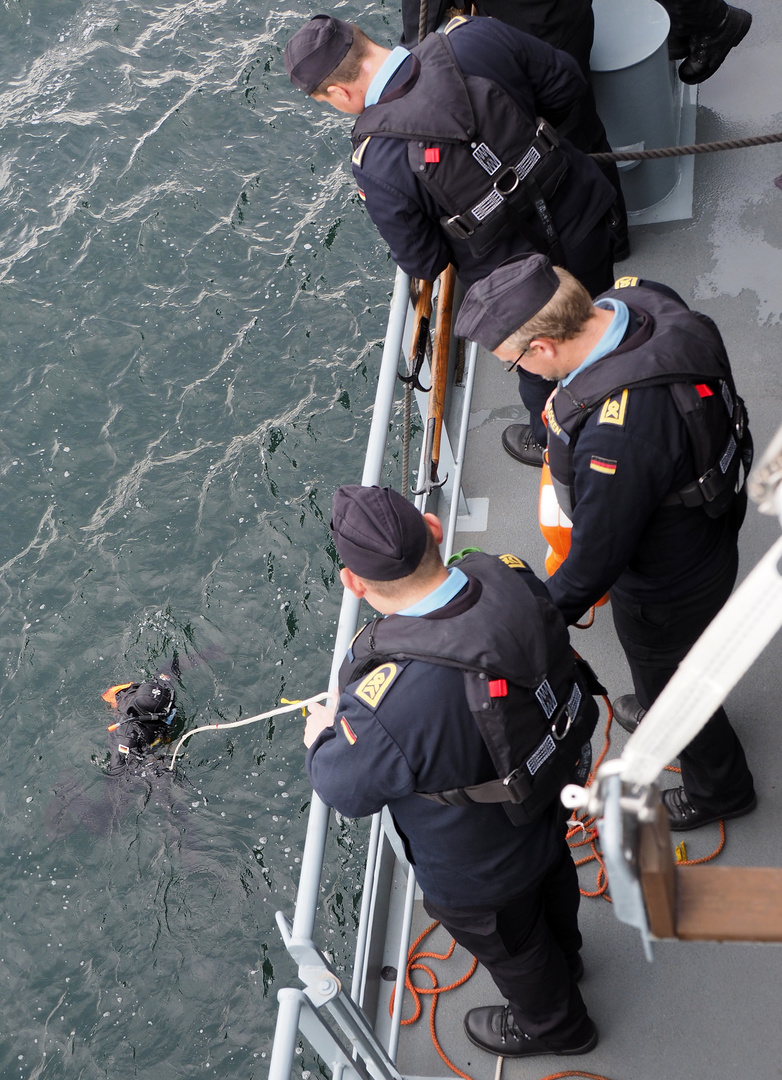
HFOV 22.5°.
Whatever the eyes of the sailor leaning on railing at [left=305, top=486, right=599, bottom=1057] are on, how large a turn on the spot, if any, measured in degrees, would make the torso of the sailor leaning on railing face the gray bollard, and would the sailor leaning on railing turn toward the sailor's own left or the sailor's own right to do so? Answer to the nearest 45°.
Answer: approximately 45° to the sailor's own right

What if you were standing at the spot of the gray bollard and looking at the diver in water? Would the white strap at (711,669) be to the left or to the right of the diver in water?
left

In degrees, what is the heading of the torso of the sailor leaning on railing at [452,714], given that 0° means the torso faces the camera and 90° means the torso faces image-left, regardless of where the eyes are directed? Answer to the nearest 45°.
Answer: approximately 135°

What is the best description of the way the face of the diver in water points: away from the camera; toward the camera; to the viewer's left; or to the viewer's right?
to the viewer's right
